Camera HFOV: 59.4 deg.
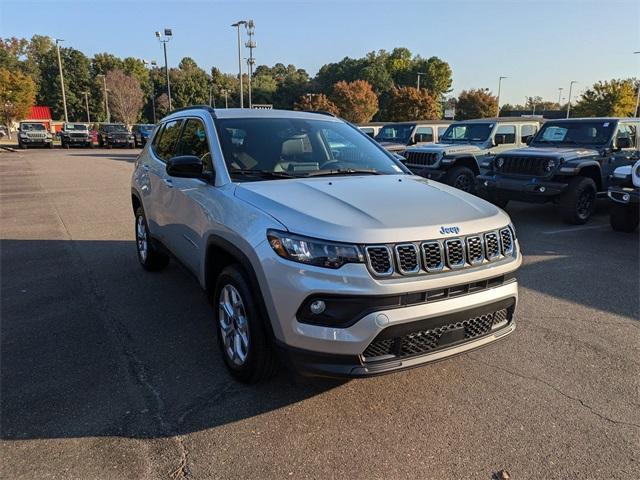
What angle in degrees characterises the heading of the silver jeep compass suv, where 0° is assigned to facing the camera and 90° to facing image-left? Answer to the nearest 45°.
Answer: approximately 315°

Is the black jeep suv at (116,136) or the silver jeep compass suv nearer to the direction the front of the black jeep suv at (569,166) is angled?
the silver jeep compass suv

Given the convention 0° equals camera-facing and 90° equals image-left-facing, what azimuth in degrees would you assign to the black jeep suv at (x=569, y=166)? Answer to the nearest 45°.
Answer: approximately 45°

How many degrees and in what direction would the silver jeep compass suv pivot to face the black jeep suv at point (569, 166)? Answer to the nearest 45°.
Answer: approximately 90° to its left

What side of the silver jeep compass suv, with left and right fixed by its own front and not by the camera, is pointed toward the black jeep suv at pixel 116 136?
back

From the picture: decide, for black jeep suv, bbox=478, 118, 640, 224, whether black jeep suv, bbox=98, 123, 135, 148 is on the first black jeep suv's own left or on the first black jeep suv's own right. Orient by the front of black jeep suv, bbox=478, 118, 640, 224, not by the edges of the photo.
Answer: on the first black jeep suv's own right
